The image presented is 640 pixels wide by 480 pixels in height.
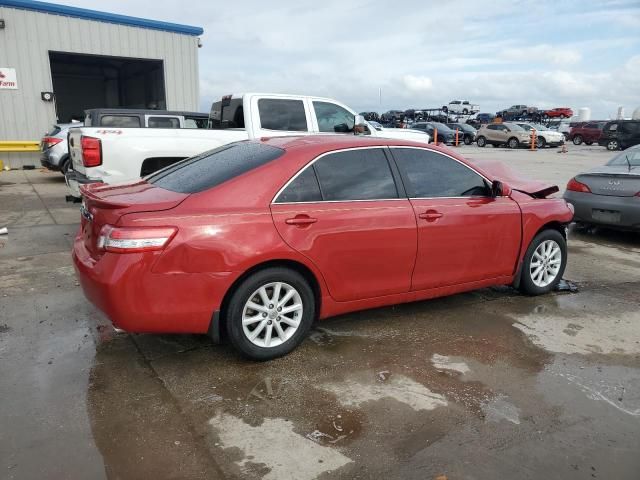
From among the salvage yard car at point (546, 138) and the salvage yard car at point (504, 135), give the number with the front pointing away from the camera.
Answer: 0

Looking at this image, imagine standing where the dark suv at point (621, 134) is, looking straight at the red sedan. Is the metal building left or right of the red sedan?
right

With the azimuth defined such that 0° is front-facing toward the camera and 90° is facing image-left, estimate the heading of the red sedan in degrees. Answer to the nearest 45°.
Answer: approximately 225°

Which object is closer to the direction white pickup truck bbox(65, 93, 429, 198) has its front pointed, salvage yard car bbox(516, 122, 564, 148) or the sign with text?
the salvage yard car

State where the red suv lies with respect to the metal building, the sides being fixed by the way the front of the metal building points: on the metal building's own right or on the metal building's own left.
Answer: on the metal building's own left

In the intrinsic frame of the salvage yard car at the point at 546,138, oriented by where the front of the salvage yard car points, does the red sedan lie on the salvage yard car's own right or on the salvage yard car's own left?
on the salvage yard car's own right

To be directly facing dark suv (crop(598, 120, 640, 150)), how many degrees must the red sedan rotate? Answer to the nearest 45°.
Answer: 0° — it already faces it

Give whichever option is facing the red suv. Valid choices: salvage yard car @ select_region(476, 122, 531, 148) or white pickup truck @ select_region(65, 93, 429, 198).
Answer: the white pickup truck

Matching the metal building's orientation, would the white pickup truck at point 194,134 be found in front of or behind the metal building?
in front

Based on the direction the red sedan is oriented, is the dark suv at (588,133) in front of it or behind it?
in front

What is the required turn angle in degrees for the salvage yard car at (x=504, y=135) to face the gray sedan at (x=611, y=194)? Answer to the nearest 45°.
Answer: approximately 45° to its right

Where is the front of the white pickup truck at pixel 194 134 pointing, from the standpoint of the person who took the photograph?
facing away from the viewer and to the right of the viewer

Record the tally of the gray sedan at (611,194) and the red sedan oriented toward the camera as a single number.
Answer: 0

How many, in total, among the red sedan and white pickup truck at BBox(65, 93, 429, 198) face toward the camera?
0

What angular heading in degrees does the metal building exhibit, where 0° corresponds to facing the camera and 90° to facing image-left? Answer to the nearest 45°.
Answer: approximately 315°

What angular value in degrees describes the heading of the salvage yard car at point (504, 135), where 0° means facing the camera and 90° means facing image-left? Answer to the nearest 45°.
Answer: approximately 315°
